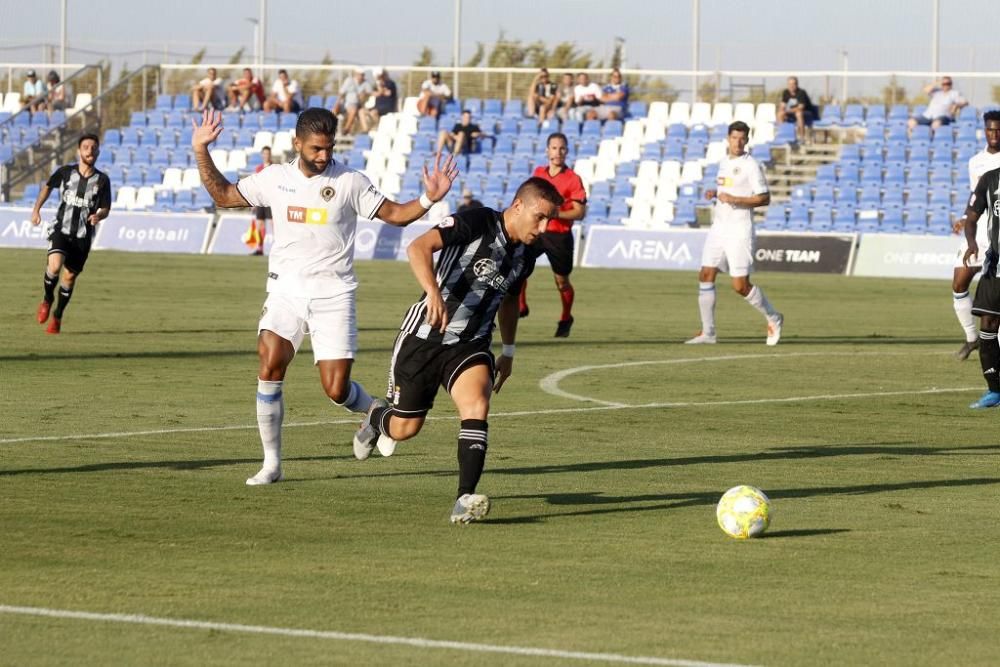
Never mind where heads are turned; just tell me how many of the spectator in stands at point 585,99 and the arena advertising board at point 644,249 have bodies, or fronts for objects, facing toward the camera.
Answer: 2

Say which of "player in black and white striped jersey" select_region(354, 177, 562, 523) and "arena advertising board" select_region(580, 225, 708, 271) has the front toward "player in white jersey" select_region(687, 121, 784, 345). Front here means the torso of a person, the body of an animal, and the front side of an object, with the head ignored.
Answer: the arena advertising board

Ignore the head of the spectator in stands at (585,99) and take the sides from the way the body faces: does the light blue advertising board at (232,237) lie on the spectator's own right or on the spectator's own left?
on the spectator's own right

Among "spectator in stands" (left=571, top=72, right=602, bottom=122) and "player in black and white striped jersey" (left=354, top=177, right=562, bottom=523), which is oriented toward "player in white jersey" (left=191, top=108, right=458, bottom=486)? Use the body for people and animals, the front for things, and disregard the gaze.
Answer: the spectator in stands

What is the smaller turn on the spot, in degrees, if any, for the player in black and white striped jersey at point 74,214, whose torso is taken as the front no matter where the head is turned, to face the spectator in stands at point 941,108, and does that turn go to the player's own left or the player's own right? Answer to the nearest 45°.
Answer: approximately 135° to the player's own left

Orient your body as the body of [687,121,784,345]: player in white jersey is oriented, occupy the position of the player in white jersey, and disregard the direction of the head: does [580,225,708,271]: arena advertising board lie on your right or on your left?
on your right

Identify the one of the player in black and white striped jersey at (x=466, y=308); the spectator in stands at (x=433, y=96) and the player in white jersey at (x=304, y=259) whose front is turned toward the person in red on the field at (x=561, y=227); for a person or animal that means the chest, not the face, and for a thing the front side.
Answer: the spectator in stands

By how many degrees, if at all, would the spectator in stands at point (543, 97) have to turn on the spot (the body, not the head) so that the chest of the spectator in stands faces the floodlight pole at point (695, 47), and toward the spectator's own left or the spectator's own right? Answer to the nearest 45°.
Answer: approximately 135° to the spectator's own left

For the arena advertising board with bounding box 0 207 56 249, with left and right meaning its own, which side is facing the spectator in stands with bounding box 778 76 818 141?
left
